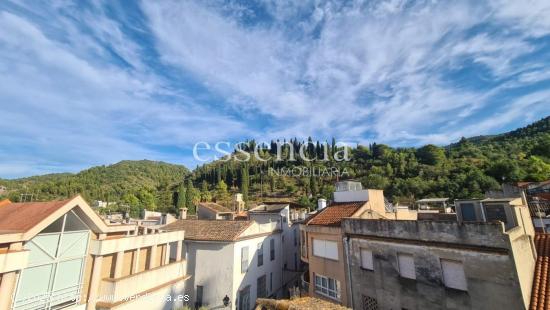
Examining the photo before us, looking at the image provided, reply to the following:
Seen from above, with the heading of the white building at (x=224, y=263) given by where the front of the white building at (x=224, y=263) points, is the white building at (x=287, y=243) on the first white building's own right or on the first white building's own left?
on the first white building's own left

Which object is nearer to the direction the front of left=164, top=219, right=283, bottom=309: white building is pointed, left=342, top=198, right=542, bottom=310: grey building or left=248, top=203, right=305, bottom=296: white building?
the grey building

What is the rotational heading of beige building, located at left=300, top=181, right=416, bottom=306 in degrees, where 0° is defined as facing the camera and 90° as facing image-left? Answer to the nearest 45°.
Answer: approximately 45°

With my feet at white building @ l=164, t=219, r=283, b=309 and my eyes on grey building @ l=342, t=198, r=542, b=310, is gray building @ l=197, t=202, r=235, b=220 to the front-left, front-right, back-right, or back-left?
back-left

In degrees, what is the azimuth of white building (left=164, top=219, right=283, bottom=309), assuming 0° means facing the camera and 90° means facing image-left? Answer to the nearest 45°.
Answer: approximately 315°

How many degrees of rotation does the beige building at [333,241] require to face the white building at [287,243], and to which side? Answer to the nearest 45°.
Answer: approximately 90° to its right

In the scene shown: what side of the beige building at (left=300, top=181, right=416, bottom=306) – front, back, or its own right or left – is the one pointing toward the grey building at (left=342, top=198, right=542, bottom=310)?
left

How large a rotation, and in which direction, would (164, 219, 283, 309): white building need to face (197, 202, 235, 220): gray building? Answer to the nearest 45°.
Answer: approximately 135° to its left

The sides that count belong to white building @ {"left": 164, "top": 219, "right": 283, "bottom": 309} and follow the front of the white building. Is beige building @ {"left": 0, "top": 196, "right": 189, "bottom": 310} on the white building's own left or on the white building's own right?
on the white building's own right
